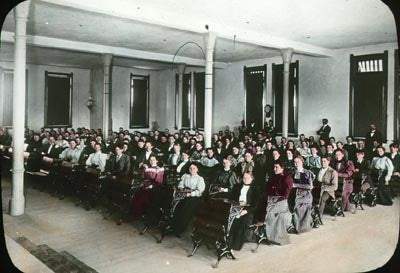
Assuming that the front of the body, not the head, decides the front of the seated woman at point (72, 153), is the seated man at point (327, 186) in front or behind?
in front

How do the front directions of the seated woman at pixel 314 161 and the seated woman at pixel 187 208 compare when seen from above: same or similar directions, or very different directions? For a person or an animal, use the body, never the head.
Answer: same or similar directions

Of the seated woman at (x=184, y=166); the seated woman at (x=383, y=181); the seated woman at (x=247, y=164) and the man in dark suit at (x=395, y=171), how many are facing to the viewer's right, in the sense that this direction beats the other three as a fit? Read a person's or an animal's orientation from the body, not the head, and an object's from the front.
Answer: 0

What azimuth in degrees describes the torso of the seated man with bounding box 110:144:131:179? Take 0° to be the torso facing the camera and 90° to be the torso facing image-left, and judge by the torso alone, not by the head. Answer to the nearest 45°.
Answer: approximately 45°

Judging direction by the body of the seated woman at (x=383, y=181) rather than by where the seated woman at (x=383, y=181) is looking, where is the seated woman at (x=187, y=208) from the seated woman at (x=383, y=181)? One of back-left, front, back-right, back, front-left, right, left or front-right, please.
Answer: front

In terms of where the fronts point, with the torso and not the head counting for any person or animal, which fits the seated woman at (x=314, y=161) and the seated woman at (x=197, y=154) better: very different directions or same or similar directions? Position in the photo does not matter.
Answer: same or similar directions

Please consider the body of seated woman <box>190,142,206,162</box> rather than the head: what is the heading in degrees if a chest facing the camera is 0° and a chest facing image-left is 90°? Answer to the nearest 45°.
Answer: approximately 45°

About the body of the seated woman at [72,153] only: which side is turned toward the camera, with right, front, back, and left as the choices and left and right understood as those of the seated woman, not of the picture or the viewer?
front

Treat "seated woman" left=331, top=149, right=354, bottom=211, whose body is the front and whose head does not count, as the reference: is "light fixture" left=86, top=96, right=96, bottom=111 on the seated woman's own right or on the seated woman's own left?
on the seated woman's own right

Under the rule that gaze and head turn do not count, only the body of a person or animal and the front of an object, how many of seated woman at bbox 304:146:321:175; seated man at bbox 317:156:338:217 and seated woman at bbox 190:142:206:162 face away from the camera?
0

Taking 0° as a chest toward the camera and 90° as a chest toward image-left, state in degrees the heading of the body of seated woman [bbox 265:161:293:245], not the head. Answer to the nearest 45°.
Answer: approximately 45°

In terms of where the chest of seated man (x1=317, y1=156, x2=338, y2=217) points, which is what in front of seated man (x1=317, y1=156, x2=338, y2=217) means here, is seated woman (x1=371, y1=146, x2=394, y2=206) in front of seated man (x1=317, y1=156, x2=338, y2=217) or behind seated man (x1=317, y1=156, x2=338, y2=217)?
behind

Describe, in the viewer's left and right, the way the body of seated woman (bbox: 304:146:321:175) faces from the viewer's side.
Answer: facing the viewer and to the left of the viewer

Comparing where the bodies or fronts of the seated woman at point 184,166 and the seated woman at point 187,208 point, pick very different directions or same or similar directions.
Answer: same or similar directions

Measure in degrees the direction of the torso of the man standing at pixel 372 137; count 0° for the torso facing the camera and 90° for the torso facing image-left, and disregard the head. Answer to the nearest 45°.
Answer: approximately 45°
